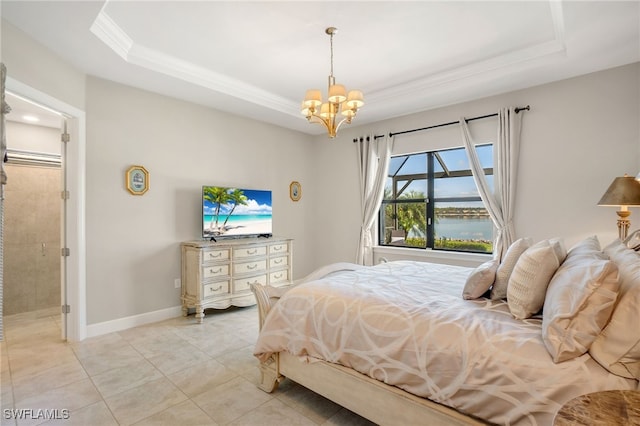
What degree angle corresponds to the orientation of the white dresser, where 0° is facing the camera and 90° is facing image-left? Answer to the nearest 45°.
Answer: approximately 315°

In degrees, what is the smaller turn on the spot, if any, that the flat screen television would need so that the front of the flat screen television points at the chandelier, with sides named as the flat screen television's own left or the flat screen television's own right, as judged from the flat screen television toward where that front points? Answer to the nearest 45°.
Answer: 0° — it already faces it

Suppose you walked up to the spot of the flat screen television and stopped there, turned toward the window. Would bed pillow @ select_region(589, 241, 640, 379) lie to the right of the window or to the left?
right

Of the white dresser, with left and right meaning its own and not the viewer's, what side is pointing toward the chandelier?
front

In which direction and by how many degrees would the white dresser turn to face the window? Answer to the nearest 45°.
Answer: approximately 45° to its left

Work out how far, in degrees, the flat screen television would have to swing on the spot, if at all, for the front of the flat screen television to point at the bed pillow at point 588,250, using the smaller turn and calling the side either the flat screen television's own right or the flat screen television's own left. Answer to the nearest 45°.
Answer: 0° — it already faces it

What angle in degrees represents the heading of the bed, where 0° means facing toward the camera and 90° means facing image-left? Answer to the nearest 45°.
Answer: approximately 135°

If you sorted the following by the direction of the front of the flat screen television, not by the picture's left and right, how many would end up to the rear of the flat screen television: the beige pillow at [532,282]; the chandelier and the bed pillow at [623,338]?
0

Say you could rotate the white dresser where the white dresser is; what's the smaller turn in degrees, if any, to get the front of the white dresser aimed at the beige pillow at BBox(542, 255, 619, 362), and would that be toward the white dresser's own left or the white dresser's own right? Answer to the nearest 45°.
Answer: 0° — it already faces it

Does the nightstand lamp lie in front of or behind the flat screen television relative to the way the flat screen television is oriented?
in front

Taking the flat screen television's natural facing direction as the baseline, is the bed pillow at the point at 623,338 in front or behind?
in front

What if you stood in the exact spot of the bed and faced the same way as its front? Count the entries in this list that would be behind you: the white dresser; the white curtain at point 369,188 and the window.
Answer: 0

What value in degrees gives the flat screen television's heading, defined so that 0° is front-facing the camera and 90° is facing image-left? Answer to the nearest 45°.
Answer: approximately 315°

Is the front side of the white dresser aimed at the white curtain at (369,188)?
no
